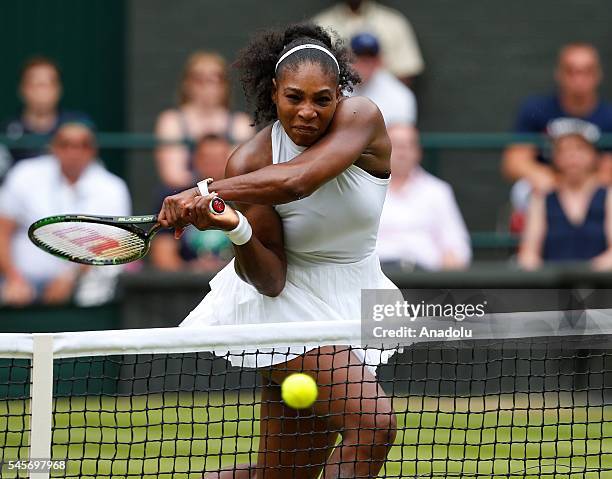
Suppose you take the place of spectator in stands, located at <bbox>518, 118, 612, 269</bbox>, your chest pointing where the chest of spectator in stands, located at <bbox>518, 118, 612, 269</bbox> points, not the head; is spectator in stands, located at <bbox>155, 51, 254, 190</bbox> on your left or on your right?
on your right

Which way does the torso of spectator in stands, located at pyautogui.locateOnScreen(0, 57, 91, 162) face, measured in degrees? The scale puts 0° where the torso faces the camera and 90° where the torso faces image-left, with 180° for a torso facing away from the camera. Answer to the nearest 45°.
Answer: approximately 0°

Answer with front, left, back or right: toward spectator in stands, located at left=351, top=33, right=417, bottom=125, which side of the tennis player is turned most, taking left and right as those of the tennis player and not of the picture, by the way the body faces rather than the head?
back

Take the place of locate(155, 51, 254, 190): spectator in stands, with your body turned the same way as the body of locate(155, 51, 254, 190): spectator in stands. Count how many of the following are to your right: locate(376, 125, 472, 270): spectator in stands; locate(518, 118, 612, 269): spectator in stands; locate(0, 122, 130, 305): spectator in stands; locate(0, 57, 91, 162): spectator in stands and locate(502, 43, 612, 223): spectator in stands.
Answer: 2

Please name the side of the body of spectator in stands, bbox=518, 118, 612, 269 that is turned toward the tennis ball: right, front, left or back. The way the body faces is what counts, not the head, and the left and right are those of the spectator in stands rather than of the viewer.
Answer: front

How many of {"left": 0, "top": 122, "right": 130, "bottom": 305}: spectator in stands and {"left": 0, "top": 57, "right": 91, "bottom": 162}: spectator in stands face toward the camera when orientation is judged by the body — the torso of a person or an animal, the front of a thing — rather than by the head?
2

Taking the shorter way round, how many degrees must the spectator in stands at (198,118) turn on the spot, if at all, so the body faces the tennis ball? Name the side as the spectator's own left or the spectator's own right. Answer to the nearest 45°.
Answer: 0° — they already face it

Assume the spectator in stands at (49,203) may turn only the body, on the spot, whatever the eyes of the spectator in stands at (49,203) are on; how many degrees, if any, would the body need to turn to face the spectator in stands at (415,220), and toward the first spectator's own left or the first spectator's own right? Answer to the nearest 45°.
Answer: approximately 90° to the first spectator's own left
